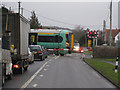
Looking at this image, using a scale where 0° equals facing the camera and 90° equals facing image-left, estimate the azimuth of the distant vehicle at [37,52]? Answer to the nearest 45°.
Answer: approximately 180°
